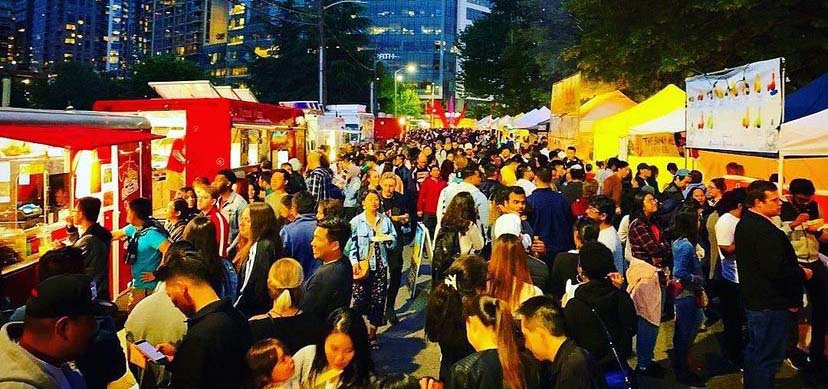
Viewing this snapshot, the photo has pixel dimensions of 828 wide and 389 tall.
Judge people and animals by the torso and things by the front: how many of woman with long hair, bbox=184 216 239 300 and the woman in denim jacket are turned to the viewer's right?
0

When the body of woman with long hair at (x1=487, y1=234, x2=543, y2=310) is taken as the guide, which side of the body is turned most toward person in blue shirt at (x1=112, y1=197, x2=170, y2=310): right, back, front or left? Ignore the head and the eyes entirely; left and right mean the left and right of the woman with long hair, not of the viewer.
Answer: left

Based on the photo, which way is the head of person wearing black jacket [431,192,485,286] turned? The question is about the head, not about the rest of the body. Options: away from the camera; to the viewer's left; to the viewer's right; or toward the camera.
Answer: away from the camera

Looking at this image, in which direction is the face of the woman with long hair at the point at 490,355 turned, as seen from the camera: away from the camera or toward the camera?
away from the camera

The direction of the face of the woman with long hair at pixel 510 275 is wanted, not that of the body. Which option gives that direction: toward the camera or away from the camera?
away from the camera

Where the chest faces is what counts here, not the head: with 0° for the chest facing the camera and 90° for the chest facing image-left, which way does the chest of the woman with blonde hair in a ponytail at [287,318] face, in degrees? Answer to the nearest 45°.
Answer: approximately 180°

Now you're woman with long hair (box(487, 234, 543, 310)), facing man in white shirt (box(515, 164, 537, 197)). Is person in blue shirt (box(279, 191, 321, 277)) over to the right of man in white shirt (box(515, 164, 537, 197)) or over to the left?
left

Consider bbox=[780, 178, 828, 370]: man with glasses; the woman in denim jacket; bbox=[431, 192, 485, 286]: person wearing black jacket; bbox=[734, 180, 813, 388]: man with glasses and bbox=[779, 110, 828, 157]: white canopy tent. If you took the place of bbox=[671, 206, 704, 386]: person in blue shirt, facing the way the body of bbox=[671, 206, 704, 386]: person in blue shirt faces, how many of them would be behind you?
2

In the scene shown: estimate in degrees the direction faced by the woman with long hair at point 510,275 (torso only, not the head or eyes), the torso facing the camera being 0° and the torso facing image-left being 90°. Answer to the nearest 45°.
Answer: approximately 180°

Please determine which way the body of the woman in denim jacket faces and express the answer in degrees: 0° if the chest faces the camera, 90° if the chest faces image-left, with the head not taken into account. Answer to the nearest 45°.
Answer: approximately 0°

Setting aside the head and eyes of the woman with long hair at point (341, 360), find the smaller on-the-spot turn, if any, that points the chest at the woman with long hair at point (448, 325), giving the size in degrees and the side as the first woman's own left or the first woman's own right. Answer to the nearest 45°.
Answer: approximately 135° to the first woman's own left
